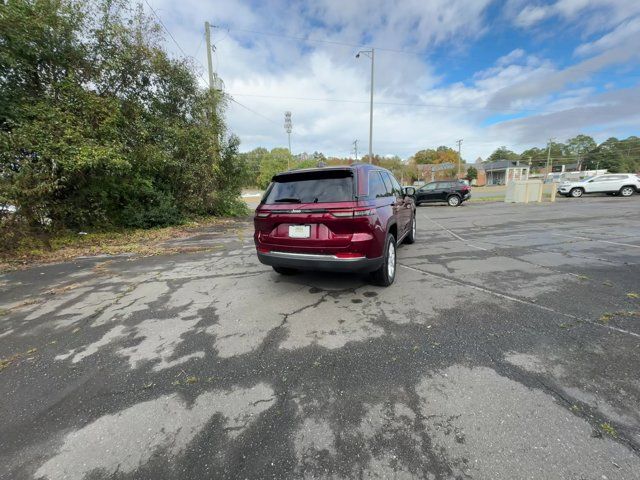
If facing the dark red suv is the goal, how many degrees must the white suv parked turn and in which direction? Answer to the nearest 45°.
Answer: approximately 90° to its left

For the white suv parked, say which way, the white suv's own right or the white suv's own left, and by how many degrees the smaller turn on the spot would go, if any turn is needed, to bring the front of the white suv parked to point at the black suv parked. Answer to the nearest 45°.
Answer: approximately 45° to the white suv's own left

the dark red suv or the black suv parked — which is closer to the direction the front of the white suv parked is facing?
the black suv parked

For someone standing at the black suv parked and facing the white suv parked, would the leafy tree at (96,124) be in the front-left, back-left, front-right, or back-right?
back-right

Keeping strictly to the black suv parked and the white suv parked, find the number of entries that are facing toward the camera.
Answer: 0

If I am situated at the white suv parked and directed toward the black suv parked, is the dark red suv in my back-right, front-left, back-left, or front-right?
front-left

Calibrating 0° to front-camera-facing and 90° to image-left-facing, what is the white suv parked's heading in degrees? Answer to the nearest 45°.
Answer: approximately 90°
